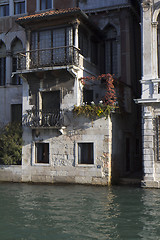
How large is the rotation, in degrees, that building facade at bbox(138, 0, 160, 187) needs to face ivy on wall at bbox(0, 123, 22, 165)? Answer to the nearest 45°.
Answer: approximately 90° to its right

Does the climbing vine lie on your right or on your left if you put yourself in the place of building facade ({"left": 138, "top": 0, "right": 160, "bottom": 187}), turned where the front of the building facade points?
on your right

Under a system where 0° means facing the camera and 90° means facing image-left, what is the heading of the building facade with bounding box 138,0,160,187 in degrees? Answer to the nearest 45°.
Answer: approximately 0°

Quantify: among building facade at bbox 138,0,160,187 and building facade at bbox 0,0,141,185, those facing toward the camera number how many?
2

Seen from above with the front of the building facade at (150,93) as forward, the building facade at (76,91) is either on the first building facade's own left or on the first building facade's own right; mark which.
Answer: on the first building facade's own right

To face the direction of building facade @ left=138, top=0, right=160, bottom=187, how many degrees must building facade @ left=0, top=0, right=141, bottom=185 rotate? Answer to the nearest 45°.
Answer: approximately 45° to its left

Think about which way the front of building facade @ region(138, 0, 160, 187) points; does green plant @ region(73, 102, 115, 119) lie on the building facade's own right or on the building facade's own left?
on the building facade's own right
